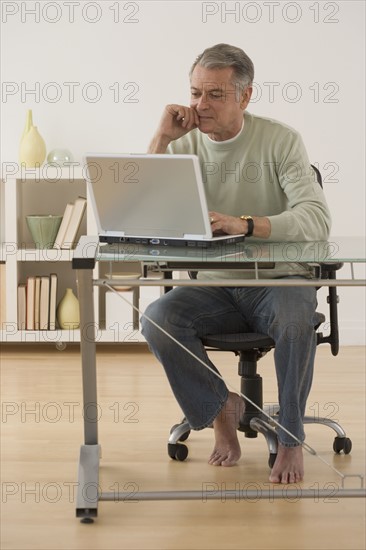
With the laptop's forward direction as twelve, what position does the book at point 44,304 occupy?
The book is roughly at 10 o'clock from the laptop.

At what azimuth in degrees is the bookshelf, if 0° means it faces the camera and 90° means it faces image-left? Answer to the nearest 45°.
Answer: approximately 0°

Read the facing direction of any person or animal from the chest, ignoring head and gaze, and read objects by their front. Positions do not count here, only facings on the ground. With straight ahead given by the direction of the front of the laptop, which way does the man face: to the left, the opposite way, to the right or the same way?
the opposite way

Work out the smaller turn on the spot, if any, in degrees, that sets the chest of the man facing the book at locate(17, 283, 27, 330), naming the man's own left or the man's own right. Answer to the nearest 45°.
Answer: approximately 90° to the man's own right

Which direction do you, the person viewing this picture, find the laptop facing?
facing away from the viewer and to the right of the viewer

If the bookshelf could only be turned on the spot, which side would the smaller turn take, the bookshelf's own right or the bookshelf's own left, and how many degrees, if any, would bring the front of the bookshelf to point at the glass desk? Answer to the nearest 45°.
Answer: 0° — it already faces it

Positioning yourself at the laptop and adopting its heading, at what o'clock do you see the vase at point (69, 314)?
The vase is roughly at 10 o'clock from the laptop.

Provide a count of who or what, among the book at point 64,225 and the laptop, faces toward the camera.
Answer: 1

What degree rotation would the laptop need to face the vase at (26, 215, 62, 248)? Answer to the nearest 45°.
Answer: approximately 45° to its left

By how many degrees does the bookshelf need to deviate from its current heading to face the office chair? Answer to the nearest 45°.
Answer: approximately 45° to its left

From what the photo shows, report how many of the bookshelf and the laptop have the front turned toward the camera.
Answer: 1
